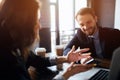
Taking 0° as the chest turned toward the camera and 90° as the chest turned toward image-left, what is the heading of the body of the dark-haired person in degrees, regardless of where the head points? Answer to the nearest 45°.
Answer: approximately 225°

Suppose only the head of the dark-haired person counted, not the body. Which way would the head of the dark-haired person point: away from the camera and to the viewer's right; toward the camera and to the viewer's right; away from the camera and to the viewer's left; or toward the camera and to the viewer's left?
away from the camera and to the viewer's right
